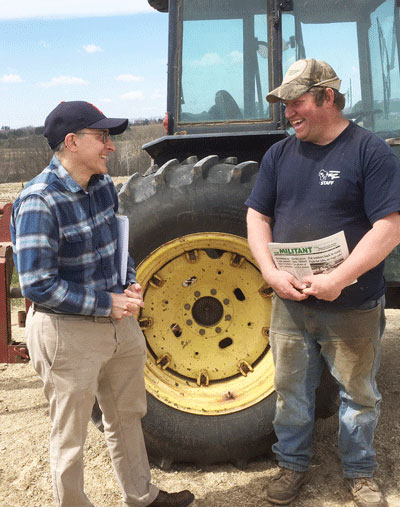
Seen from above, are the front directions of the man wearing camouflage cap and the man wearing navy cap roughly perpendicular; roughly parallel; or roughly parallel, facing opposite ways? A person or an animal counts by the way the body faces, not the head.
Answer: roughly perpendicular

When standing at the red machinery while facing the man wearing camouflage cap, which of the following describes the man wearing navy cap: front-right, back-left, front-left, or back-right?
front-right

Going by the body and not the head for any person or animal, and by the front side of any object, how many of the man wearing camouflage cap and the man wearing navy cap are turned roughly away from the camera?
0

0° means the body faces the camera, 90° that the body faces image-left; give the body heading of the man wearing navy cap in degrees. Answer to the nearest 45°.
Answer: approximately 315°

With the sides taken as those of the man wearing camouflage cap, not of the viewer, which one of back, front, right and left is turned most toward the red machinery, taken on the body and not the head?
right

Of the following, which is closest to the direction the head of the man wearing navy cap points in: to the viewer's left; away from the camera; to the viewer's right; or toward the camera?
to the viewer's right

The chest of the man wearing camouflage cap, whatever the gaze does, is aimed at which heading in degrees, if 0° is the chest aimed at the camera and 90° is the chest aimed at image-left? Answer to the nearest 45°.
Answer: approximately 45°

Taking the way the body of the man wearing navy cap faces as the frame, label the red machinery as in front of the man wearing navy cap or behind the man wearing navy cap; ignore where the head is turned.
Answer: behind

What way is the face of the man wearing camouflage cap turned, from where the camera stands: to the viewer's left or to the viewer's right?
to the viewer's left
